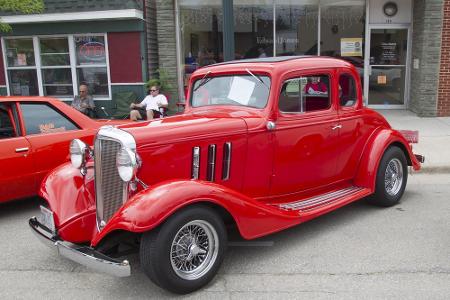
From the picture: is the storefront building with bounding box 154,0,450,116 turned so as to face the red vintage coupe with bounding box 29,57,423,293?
yes

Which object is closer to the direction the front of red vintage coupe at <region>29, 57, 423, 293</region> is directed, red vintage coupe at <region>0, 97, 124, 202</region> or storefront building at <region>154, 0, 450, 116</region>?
the red vintage coupe

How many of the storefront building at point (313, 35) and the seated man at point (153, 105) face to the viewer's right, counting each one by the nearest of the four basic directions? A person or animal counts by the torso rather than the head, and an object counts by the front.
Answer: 0

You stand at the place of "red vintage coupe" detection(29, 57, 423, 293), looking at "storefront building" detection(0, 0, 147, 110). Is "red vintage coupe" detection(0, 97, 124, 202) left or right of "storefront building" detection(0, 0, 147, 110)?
left

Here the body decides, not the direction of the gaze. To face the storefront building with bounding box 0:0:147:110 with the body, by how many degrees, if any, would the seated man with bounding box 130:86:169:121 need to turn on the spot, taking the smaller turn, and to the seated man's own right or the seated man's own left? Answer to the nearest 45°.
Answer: approximately 90° to the seated man's own right

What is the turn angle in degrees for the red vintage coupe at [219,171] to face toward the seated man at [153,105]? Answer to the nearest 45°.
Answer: approximately 135° to its right

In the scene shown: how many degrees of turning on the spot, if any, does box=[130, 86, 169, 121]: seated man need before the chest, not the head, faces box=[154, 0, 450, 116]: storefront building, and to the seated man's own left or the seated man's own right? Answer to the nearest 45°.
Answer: approximately 180°

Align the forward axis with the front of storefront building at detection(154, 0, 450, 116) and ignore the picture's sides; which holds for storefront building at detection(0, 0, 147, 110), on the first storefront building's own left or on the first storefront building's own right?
on the first storefront building's own right
